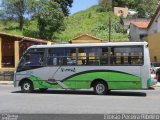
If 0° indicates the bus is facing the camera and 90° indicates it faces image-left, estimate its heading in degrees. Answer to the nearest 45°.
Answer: approximately 90°
